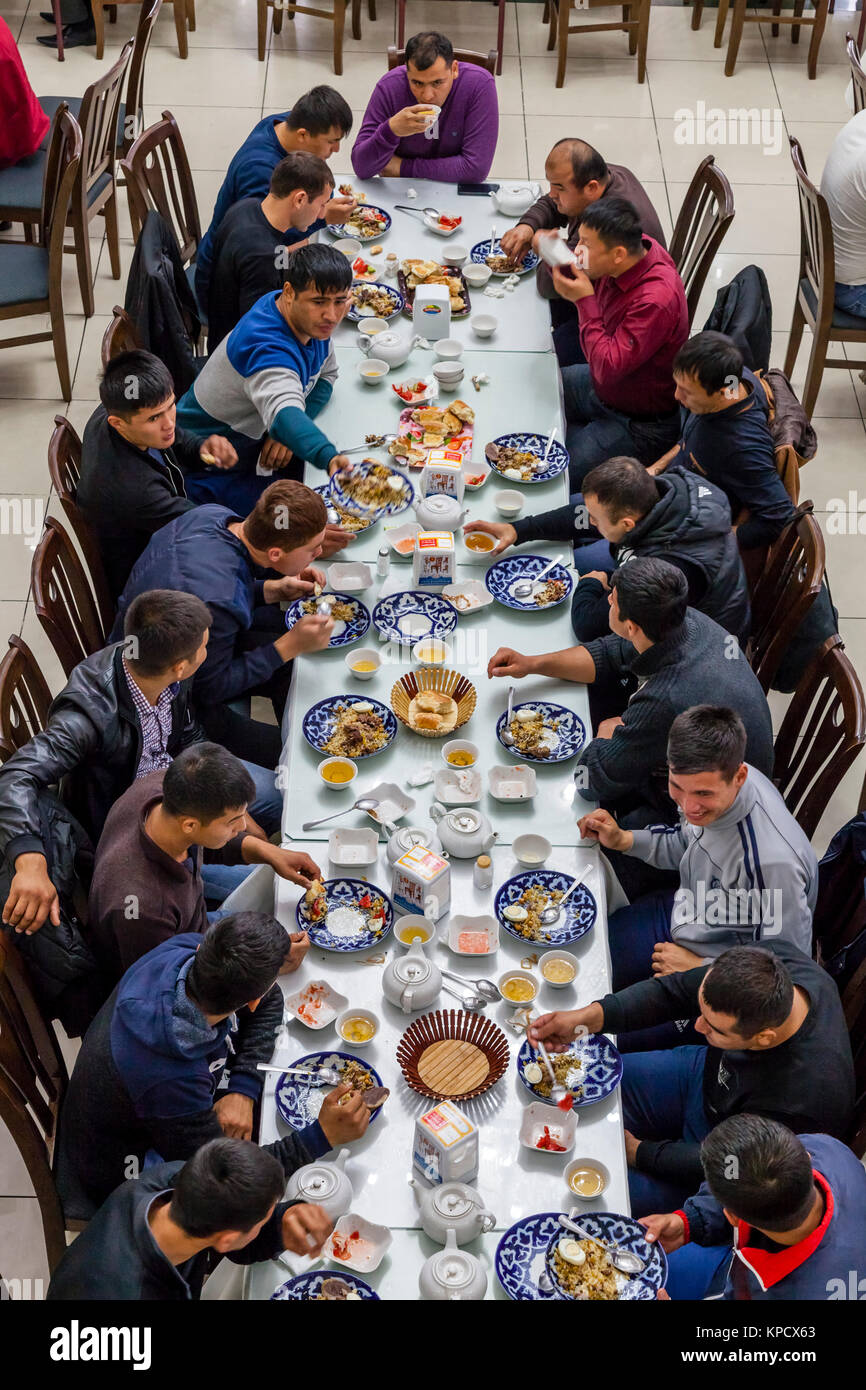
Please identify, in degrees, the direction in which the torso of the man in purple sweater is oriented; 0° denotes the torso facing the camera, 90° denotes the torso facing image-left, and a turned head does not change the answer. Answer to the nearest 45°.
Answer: approximately 0°

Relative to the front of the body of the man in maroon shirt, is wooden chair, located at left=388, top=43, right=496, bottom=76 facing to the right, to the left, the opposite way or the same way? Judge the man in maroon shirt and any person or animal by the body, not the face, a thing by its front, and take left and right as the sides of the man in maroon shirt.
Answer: to the left

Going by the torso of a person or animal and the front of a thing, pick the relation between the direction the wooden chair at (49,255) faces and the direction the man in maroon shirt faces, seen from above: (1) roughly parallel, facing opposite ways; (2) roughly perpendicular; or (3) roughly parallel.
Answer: roughly parallel

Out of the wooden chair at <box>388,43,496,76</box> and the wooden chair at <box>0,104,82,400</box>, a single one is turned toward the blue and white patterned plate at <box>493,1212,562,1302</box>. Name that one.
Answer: the wooden chair at <box>388,43,496,76</box>

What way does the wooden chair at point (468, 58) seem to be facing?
toward the camera

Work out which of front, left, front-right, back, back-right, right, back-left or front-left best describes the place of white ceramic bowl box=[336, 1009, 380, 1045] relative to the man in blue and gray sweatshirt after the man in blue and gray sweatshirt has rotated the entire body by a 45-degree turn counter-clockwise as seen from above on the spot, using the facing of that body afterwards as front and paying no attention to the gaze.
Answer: right

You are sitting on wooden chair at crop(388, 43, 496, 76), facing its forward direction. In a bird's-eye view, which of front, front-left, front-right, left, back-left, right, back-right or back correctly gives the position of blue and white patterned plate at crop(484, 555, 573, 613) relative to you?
front

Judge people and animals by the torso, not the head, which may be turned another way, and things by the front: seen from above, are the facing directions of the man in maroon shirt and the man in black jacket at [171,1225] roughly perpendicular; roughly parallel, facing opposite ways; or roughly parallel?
roughly parallel, facing opposite ways

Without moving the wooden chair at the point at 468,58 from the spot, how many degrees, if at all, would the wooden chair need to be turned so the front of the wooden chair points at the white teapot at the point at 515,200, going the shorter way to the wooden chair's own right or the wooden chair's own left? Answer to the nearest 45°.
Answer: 0° — it already faces it

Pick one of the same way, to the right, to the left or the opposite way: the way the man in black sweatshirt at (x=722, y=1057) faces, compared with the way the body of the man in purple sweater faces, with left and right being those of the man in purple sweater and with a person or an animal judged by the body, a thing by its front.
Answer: to the right

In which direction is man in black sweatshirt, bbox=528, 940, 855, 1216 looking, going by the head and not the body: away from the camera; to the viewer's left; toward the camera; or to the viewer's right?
to the viewer's left

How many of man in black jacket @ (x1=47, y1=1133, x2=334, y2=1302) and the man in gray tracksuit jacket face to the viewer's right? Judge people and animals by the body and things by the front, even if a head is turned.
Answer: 1

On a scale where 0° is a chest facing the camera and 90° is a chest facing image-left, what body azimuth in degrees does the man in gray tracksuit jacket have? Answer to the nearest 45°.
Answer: approximately 45°

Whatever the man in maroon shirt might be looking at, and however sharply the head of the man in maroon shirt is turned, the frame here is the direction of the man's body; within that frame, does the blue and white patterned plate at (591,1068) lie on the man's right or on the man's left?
on the man's left

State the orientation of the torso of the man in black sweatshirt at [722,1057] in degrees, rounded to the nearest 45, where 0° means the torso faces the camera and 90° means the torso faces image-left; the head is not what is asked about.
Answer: approximately 90°

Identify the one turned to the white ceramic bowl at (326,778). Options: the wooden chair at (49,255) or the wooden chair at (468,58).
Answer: the wooden chair at (468,58)

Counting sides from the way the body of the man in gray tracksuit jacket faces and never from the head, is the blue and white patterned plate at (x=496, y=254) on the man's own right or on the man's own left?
on the man's own right

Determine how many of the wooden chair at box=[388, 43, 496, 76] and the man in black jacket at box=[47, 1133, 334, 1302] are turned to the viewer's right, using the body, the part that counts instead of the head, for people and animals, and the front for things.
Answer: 1

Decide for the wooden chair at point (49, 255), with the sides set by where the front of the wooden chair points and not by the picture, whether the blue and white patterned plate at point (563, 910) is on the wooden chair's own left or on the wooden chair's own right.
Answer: on the wooden chair's own left

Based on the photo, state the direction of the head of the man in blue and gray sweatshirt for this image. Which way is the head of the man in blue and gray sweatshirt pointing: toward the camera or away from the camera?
toward the camera

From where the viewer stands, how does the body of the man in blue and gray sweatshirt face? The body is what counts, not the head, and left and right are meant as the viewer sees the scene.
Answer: facing the viewer and to the right of the viewer
